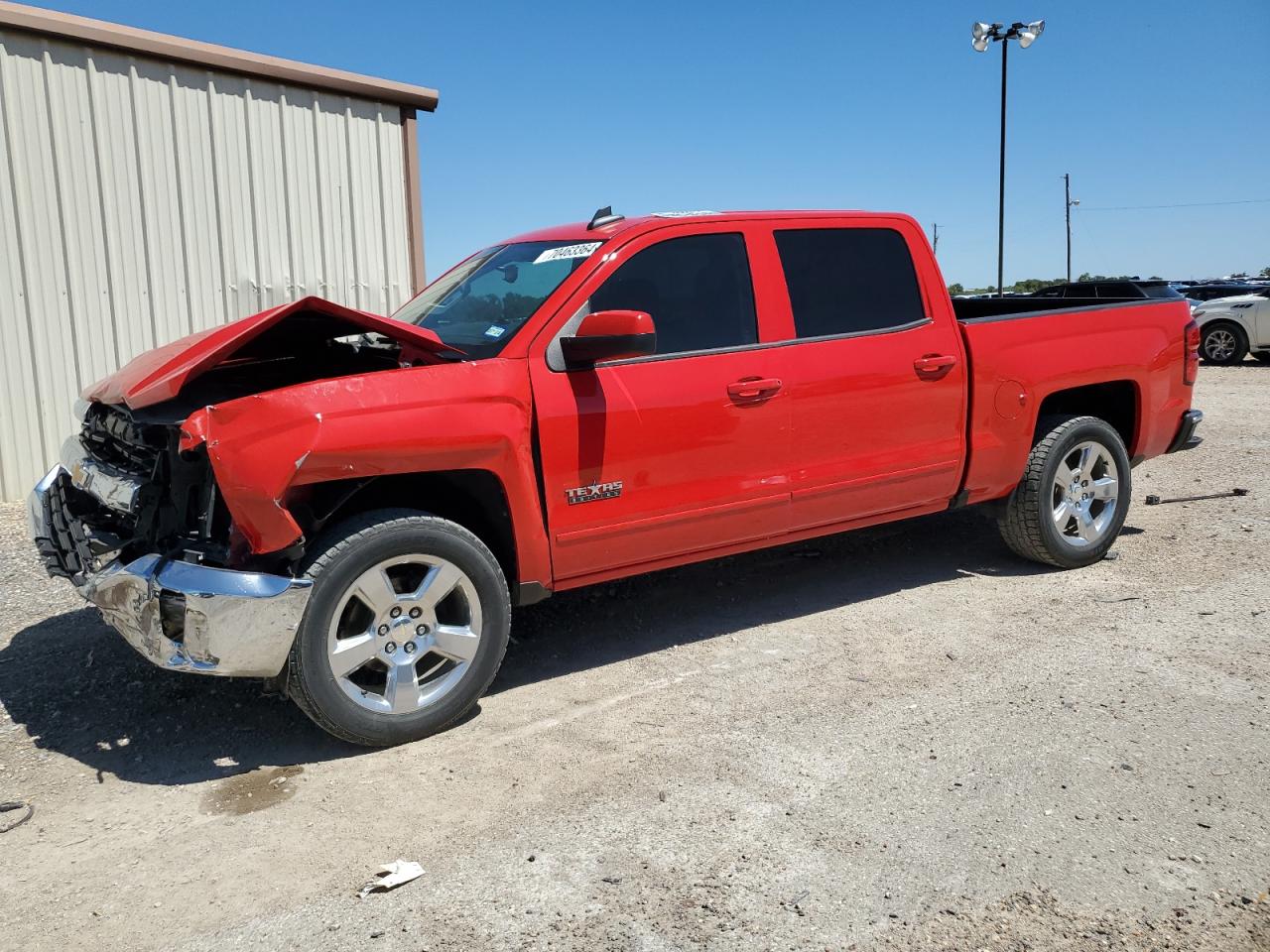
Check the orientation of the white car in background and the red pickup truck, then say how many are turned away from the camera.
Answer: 0

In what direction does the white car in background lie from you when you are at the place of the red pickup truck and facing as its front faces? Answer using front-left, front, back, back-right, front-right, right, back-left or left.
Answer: back

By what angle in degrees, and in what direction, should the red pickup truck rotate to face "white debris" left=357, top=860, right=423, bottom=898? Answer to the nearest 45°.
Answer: approximately 45° to its left

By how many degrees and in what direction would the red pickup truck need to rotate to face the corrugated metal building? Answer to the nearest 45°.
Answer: approximately 90° to its right

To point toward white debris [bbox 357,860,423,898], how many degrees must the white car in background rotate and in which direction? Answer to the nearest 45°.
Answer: approximately 90° to its left

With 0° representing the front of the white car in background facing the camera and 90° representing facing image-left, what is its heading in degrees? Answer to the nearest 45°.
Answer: approximately 90°

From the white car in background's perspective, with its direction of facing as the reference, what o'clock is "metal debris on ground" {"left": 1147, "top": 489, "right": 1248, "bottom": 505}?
The metal debris on ground is roughly at 9 o'clock from the white car in background.

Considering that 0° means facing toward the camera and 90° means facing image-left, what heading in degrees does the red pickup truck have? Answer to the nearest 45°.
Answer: approximately 45°

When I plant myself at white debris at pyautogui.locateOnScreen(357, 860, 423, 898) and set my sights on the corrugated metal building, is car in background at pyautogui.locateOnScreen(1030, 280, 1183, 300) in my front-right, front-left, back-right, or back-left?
front-right

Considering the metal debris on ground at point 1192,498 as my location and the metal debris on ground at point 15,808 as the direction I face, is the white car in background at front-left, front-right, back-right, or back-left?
back-right

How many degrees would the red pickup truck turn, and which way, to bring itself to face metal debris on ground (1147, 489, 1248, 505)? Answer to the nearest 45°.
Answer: approximately 180°
